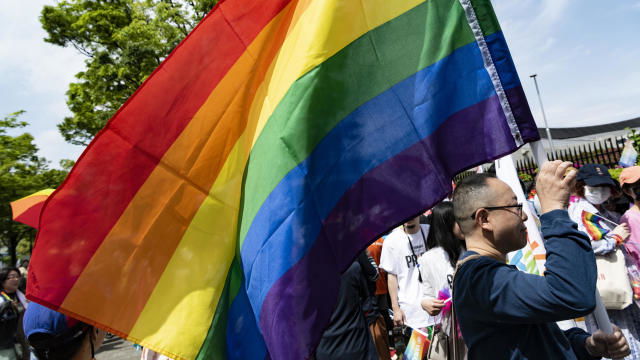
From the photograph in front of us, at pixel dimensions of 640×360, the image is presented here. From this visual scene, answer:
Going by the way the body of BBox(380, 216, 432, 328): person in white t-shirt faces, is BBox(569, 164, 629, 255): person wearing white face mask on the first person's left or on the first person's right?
on the first person's left

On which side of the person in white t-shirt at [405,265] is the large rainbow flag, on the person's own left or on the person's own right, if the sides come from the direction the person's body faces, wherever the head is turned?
on the person's own right

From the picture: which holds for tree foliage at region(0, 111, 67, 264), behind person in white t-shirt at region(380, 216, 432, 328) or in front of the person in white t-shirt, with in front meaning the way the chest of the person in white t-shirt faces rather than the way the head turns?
behind

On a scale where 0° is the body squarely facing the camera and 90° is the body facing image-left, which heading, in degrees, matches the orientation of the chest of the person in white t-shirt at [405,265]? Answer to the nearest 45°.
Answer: approximately 315°

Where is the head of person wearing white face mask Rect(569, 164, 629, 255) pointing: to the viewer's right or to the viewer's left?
to the viewer's left
